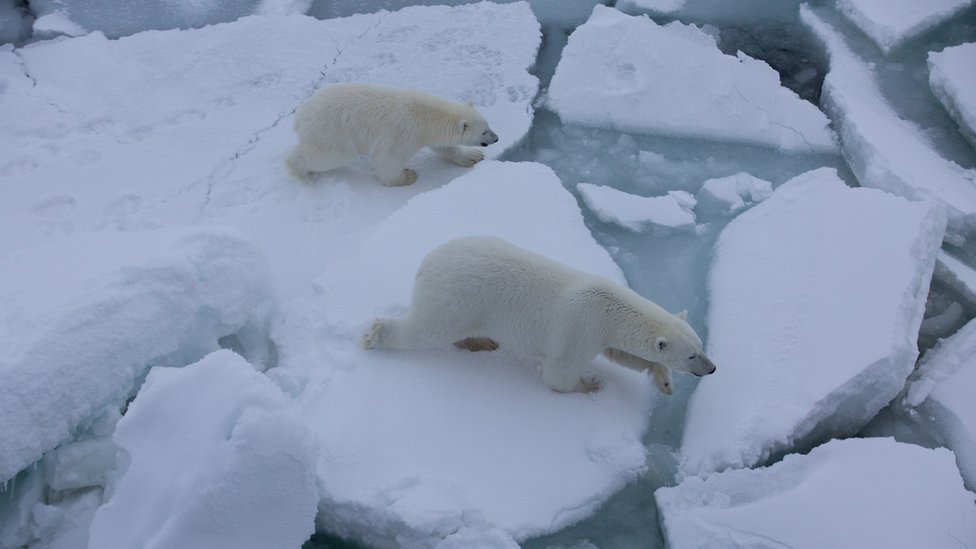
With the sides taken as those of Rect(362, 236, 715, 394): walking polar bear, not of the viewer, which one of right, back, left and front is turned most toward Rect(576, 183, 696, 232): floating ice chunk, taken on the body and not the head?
left

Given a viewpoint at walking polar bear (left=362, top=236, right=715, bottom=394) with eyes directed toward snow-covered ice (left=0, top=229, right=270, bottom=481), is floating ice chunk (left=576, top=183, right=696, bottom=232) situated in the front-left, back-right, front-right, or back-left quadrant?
back-right

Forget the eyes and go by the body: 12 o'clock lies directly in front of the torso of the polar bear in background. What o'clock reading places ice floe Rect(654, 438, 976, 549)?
The ice floe is roughly at 2 o'clock from the polar bear in background.

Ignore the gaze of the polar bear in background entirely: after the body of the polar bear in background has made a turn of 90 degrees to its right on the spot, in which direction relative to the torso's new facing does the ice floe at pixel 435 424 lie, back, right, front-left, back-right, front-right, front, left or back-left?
front

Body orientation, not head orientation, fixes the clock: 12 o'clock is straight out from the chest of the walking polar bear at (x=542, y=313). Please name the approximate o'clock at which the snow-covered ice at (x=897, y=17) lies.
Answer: The snow-covered ice is roughly at 10 o'clock from the walking polar bear.

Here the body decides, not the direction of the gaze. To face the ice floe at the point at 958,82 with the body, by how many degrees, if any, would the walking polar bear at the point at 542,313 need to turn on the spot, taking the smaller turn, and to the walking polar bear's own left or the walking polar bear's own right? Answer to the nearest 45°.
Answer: approximately 45° to the walking polar bear's own left

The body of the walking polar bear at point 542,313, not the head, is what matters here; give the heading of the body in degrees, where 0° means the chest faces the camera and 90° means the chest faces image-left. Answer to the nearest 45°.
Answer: approximately 270°

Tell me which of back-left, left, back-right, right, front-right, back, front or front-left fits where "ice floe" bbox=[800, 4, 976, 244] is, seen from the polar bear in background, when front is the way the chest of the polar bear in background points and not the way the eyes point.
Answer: front

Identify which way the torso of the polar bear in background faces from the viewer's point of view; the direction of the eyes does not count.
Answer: to the viewer's right

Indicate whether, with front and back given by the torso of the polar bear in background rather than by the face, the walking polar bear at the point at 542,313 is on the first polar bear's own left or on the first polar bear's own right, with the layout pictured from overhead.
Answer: on the first polar bear's own right

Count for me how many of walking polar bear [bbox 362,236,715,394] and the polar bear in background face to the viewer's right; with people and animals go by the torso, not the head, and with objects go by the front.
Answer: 2

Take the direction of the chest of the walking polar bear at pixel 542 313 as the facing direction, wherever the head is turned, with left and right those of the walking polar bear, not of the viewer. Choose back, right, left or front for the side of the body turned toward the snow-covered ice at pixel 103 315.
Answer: back

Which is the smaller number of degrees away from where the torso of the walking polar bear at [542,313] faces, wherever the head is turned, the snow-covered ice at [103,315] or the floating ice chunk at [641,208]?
the floating ice chunk

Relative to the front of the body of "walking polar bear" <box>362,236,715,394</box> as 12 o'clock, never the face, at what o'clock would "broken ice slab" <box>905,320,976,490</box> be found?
The broken ice slab is roughly at 12 o'clock from the walking polar bear.

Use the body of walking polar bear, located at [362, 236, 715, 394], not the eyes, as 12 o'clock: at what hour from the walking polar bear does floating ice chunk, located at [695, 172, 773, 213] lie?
The floating ice chunk is roughly at 10 o'clock from the walking polar bear.

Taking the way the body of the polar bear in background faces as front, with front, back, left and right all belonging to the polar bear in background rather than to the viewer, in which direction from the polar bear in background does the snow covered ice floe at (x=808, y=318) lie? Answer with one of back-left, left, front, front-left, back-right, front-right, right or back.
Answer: front-right
